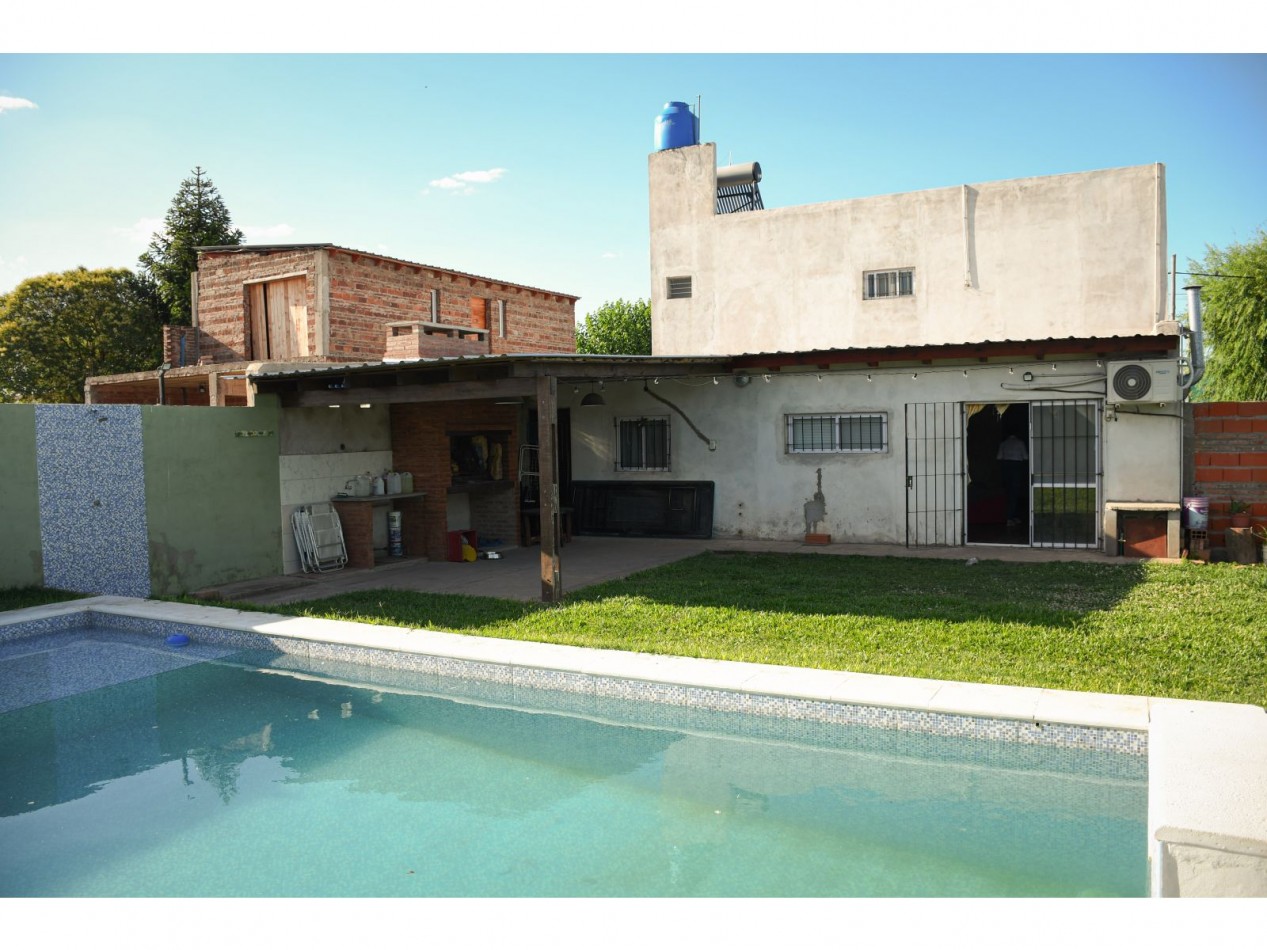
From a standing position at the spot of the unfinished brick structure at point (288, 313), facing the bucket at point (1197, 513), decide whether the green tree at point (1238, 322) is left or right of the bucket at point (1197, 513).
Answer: left

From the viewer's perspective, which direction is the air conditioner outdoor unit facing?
toward the camera

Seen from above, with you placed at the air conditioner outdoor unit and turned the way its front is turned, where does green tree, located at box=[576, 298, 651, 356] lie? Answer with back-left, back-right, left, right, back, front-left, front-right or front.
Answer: back-right

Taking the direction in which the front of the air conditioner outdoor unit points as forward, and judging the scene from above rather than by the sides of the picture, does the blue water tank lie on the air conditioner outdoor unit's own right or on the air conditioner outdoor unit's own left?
on the air conditioner outdoor unit's own right

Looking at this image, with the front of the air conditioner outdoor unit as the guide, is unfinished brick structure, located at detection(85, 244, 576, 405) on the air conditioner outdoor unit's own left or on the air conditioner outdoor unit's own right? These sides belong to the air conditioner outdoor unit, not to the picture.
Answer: on the air conditioner outdoor unit's own right

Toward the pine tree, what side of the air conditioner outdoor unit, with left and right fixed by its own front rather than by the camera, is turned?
right

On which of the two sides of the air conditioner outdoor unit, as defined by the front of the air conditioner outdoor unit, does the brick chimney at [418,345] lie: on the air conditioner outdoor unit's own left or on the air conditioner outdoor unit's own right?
on the air conditioner outdoor unit's own right

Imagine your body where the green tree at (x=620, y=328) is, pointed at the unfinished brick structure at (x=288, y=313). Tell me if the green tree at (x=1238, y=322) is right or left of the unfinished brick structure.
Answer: left
